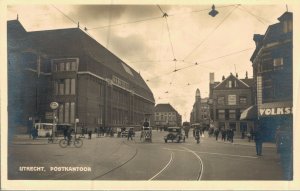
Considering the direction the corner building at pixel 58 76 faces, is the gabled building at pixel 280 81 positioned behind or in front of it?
in front

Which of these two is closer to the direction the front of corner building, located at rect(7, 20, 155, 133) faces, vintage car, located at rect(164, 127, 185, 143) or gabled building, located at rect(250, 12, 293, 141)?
the gabled building

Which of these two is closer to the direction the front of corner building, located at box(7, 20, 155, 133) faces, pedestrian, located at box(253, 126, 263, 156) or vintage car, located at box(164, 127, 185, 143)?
the pedestrian

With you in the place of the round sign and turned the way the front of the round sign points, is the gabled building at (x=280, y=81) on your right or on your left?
on your left

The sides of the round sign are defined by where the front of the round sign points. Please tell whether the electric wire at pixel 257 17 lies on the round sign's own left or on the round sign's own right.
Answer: on the round sign's own left
